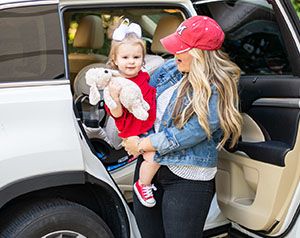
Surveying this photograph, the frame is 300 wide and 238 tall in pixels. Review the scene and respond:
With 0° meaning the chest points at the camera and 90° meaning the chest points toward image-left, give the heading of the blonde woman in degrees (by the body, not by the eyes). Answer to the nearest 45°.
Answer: approximately 45°

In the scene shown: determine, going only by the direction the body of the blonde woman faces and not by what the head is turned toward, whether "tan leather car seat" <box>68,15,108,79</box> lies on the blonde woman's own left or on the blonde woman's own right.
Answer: on the blonde woman's own right
